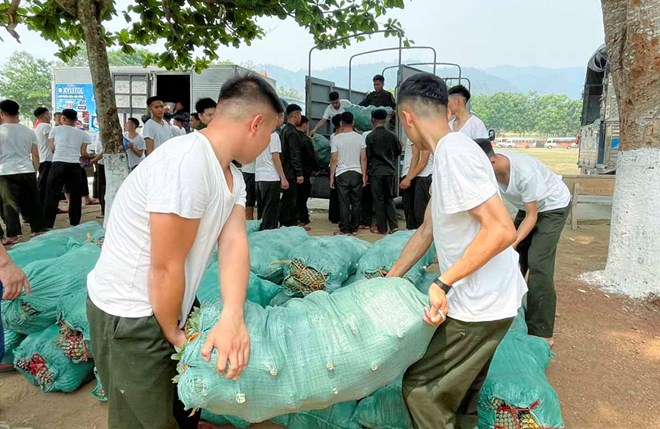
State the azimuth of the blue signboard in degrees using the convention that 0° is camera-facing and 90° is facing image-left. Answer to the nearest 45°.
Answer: approximately 0°

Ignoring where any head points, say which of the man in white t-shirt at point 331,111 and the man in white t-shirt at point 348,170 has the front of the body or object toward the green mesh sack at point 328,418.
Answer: the man in white t-shirt at point 331,111

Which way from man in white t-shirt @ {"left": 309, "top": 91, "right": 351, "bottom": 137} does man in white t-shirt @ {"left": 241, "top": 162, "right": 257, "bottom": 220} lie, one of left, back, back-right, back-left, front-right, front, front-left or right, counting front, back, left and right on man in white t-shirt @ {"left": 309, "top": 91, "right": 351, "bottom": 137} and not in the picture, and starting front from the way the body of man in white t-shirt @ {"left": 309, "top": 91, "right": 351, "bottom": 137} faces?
front-right

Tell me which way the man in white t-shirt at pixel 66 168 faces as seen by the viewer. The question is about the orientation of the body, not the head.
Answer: away from the camera
